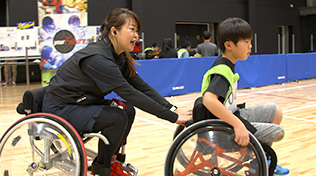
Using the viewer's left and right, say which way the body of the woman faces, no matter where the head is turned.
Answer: facing to the right of the viewer

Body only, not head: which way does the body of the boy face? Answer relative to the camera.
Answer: to the viewer's right

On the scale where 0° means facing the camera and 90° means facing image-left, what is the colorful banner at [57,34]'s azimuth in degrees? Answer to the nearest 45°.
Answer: approximately 0°

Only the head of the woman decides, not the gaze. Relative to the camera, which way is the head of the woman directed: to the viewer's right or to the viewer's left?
to the viewer's right

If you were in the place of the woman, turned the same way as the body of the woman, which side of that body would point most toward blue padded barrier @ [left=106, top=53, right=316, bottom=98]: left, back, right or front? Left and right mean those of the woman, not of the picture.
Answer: left

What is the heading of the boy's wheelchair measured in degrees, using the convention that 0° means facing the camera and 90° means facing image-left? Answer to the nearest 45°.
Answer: approximately 270°

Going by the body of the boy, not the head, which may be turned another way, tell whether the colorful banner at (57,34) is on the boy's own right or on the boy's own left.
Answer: on the boy's own left
